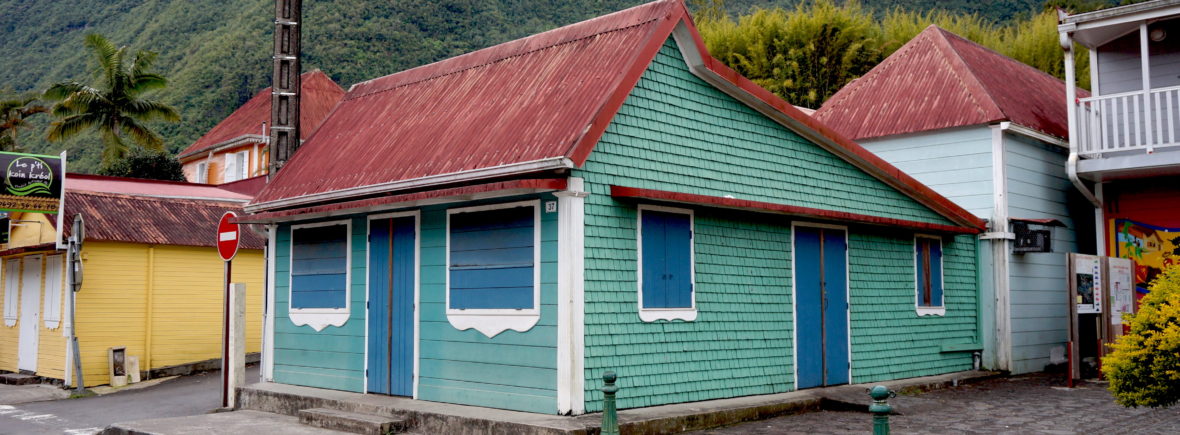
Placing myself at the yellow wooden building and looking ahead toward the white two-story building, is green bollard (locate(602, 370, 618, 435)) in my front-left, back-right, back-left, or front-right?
front-right

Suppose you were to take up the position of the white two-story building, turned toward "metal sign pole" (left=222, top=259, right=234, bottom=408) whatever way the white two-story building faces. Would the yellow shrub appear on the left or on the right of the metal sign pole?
left

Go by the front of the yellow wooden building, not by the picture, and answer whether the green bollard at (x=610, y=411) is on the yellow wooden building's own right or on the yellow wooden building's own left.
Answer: on the yellow wooden building's own left

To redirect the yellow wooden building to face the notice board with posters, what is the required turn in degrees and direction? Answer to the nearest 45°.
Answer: approximately 90° to its left

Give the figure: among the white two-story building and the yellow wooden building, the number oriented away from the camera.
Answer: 0

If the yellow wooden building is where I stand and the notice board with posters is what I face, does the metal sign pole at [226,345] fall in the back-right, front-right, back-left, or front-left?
front-right
